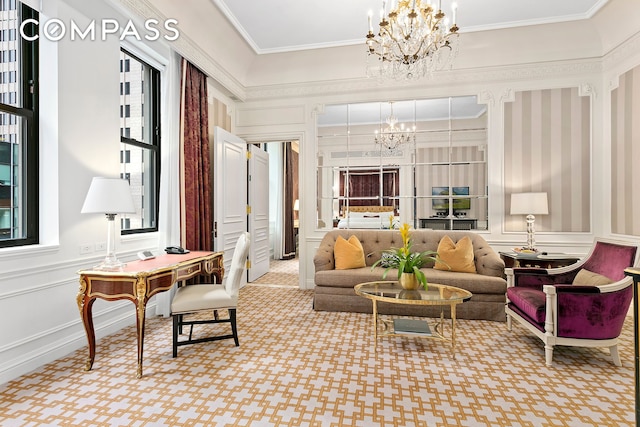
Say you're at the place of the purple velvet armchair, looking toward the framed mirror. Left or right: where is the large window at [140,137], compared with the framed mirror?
left

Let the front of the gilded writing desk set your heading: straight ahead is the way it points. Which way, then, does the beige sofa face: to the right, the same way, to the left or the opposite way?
to the right

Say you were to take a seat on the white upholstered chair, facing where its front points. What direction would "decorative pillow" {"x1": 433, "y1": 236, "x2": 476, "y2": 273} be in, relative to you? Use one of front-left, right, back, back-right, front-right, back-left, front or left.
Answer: back

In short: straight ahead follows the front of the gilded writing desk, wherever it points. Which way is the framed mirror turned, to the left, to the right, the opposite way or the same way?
to the right

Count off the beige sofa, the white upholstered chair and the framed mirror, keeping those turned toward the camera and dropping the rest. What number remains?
2

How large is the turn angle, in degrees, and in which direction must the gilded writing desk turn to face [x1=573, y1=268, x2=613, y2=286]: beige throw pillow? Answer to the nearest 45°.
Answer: approximately 45° to its left

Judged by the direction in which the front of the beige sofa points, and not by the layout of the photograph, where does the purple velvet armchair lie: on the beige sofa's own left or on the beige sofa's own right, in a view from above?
on the beige sofa's own left

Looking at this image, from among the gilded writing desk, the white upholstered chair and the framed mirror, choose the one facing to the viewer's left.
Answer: the white upholstered chair

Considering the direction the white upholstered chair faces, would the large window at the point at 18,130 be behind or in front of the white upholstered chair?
in front

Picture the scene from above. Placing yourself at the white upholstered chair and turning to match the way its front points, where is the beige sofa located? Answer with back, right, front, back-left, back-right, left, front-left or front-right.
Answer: back

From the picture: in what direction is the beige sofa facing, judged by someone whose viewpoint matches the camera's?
facing the viewer

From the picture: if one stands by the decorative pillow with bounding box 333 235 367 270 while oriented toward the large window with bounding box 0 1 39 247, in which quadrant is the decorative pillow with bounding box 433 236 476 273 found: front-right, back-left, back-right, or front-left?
back-left

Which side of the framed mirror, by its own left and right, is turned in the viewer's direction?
front

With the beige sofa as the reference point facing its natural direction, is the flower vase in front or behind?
in front

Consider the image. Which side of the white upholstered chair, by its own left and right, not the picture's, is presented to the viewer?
left

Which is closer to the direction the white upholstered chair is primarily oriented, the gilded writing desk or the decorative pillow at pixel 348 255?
the gilded writing desk
